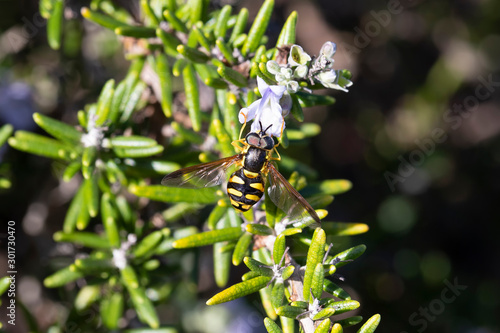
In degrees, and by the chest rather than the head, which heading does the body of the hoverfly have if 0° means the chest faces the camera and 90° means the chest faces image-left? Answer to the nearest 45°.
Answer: approximately 180°
